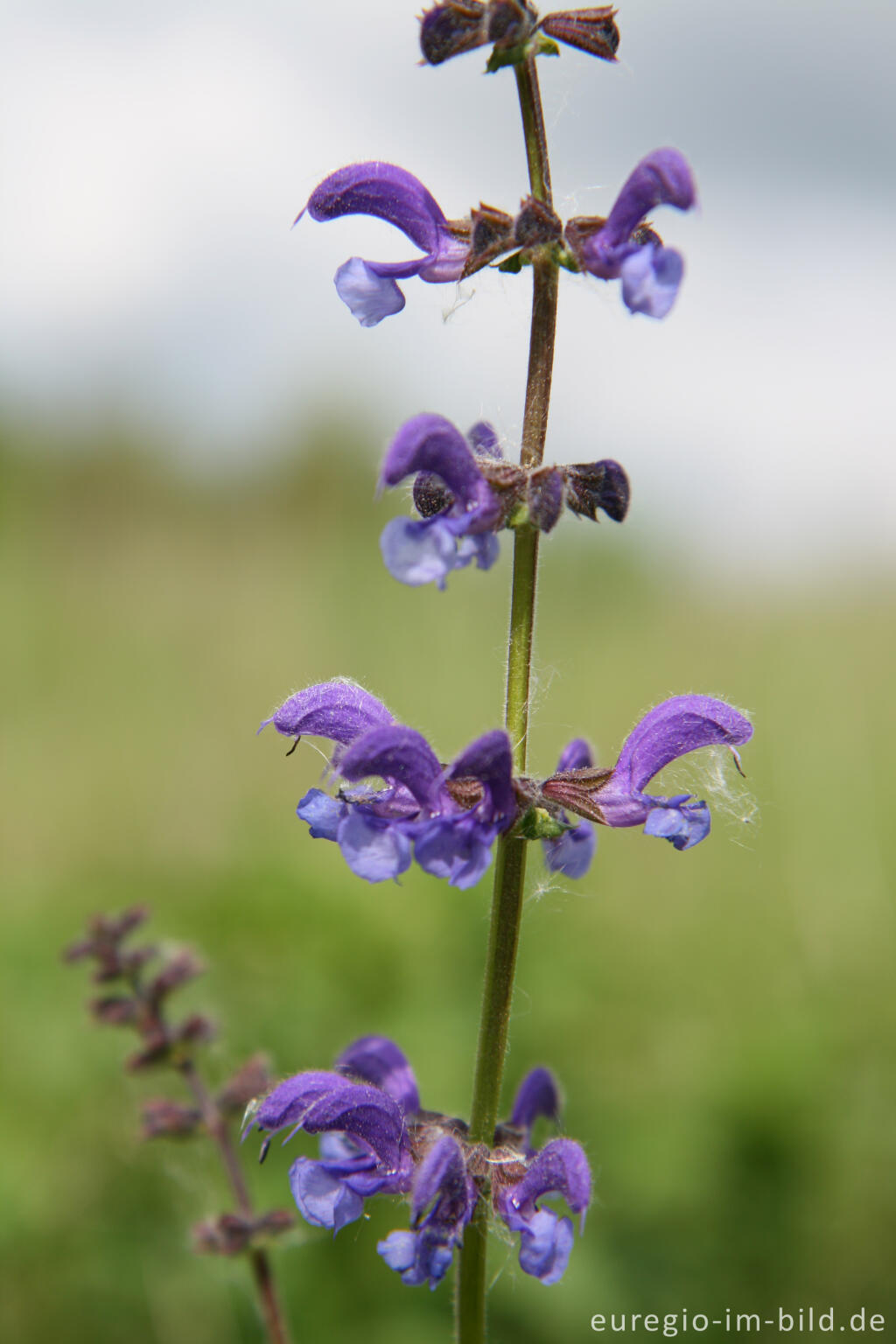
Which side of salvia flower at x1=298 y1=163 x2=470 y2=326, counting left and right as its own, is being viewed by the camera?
left

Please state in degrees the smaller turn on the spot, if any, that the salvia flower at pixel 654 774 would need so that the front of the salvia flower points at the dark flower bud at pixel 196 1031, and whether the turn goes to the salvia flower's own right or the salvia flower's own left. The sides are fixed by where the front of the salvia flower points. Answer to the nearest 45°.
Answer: approximately 135° to the salvia flower's own left

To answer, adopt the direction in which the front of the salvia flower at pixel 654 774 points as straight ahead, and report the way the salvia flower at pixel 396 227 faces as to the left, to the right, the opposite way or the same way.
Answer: the opposite way

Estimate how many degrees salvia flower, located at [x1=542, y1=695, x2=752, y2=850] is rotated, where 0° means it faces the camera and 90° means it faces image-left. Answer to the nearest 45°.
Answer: approximately 270°

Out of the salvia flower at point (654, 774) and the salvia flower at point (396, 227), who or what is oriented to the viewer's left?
the salvia flower at point (396, 227)
